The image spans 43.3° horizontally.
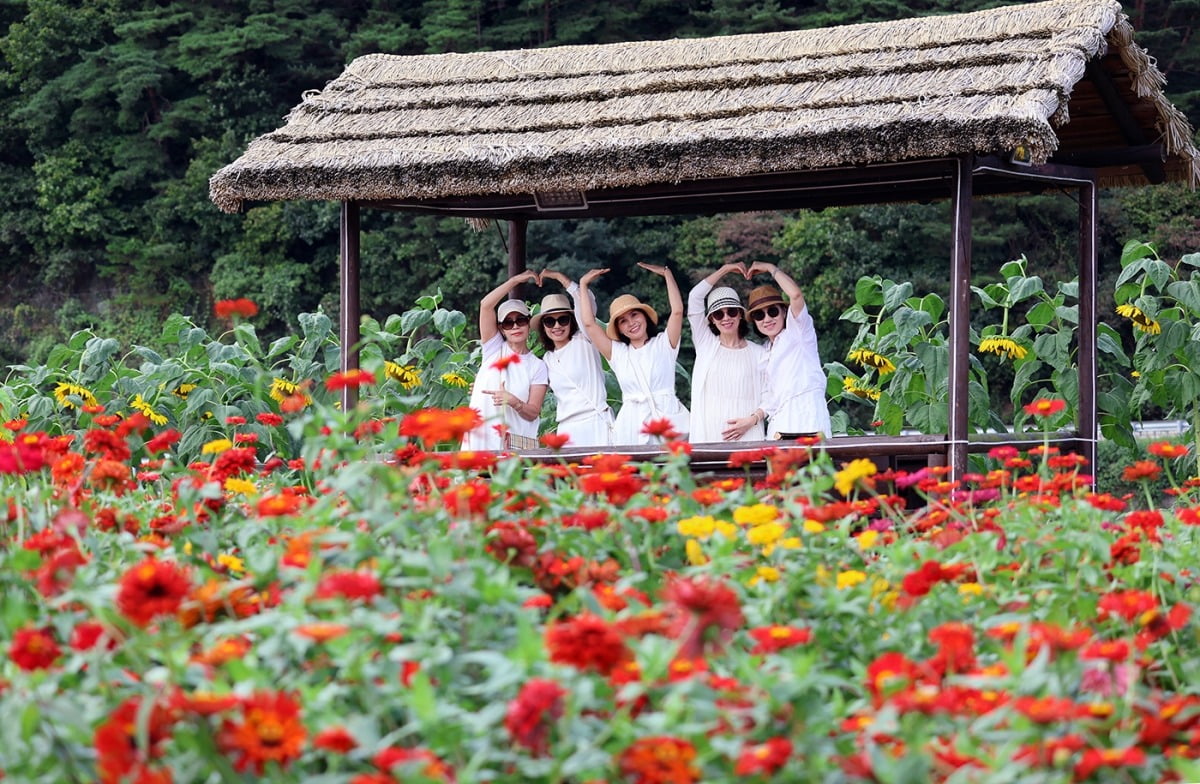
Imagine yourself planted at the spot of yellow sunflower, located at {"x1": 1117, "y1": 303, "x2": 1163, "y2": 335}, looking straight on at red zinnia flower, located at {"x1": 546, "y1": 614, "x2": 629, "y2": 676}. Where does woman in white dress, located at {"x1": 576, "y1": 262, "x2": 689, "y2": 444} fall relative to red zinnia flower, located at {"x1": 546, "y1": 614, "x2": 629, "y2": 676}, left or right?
right

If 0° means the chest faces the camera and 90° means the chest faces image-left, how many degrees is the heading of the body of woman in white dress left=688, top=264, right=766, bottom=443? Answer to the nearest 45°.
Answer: approximately 0°

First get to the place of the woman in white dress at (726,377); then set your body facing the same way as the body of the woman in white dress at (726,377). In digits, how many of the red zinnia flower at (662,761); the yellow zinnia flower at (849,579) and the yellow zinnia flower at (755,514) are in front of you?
3

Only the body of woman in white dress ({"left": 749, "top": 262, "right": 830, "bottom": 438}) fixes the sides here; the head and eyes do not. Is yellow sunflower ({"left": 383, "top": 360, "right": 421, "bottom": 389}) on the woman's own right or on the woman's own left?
on the woman's own right

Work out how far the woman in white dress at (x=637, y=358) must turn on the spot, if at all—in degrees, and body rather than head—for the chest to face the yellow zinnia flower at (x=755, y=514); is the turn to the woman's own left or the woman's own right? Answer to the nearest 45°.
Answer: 0° — they already face it

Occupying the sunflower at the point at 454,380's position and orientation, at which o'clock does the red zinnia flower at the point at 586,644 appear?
The red zinnia flower is roughly at 12 o'clock from the sunflower.
